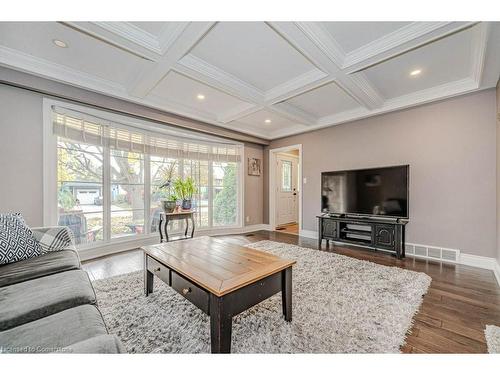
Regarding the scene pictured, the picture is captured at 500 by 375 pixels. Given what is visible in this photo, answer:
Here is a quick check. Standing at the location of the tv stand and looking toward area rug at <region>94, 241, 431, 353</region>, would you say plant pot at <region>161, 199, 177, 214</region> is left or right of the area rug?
right

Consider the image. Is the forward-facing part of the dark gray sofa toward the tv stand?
yes

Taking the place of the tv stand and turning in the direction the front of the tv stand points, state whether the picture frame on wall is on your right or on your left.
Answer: on your right

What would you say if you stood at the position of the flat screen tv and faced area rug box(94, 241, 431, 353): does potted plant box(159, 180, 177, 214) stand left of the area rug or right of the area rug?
right

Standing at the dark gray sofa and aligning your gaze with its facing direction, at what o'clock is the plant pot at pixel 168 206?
The plant pot is roughly at 10 o'clock from the dark gray sofa.

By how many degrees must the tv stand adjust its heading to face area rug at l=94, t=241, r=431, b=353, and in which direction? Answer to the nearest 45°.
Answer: approximately 45° to its left

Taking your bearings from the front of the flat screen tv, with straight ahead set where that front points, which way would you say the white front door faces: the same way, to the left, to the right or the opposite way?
to the left

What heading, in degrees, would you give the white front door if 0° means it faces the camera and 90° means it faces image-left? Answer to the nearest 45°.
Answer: approximately 315°

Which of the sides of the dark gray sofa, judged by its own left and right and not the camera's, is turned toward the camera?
right
